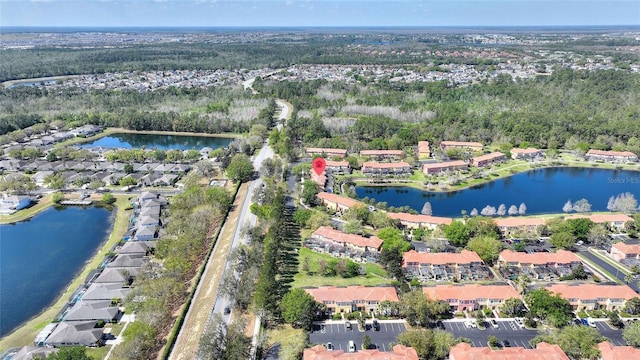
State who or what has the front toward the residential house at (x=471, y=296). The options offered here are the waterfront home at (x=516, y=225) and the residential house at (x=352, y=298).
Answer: the waterfront home

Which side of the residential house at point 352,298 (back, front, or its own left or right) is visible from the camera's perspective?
front

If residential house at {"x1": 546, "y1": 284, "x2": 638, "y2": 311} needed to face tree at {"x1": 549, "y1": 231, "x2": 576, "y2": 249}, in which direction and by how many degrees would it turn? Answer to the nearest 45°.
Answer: approximately 180°

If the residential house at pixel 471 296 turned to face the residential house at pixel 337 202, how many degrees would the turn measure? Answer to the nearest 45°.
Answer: approximately 135° to its right

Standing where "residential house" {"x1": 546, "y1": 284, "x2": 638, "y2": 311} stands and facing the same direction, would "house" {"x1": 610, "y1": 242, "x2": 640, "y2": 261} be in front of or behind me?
behind

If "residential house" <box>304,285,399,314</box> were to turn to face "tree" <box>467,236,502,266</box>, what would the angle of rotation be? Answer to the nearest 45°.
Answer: approximately 135° to its left

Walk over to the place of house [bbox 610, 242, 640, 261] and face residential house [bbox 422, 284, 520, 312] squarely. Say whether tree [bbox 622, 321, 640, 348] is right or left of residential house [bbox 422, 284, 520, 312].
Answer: left

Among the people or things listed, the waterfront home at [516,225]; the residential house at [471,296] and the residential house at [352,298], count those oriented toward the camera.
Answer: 3

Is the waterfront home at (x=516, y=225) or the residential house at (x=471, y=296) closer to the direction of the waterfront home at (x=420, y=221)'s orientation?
the residential house

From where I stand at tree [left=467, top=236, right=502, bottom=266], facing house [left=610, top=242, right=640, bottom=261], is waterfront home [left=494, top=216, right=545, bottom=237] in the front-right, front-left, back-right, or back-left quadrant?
front-left

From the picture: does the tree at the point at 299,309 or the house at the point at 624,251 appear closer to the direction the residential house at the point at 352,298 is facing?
the tree
